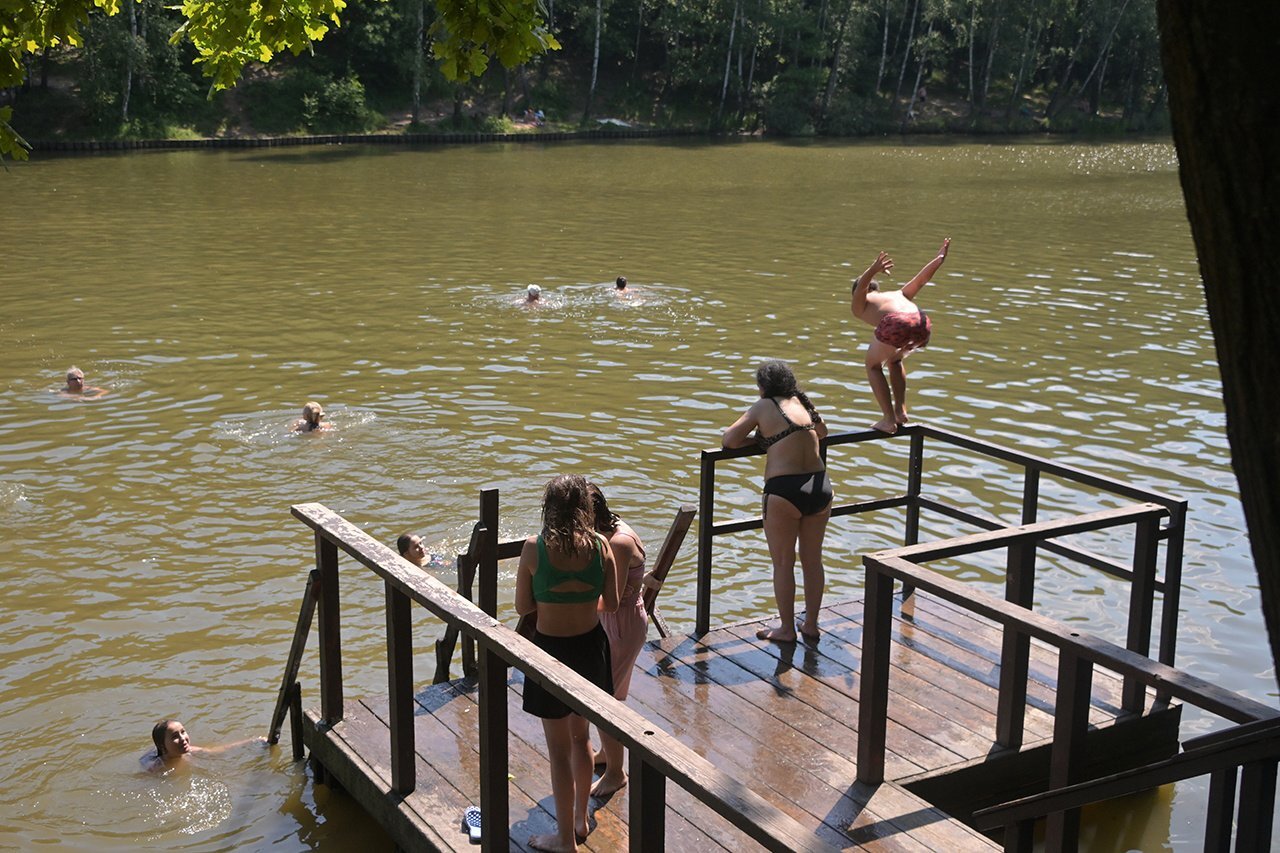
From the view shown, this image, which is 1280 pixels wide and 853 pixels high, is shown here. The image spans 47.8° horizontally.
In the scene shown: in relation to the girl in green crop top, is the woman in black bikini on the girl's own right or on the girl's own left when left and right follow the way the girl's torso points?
on the girl's own right

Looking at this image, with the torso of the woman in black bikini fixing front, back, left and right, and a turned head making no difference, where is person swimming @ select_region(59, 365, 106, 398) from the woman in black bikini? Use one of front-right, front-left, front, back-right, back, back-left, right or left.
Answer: front

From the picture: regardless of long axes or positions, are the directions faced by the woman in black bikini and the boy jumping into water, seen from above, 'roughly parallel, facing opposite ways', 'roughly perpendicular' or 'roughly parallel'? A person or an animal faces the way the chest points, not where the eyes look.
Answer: roughly parallel

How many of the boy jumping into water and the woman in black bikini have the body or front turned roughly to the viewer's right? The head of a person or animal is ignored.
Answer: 0

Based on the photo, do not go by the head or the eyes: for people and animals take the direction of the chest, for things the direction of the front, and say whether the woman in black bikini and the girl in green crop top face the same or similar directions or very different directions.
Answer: same or similar directions

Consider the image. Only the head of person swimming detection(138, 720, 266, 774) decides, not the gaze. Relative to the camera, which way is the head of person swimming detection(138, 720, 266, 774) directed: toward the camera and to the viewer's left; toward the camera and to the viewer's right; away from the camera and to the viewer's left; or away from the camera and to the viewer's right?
toward the camera and to the viewer's right

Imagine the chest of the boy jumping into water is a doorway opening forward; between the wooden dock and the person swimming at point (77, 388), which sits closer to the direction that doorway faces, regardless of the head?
the person swimming

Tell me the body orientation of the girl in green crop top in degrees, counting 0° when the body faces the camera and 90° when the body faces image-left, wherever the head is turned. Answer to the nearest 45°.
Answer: approximately 135°

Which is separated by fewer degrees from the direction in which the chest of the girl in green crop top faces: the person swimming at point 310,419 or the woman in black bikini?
the person swimming

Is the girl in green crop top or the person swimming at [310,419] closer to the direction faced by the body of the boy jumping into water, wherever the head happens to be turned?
the person swimming

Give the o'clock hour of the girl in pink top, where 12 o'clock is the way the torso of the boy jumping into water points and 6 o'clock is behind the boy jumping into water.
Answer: The girl in pink top is roughly at 8 o'clock from the boy jumping into water.

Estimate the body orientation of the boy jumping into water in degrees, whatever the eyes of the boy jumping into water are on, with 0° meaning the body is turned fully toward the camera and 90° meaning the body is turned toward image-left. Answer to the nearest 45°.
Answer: approximately 135°

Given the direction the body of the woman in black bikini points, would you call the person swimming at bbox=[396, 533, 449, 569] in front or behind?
in front
